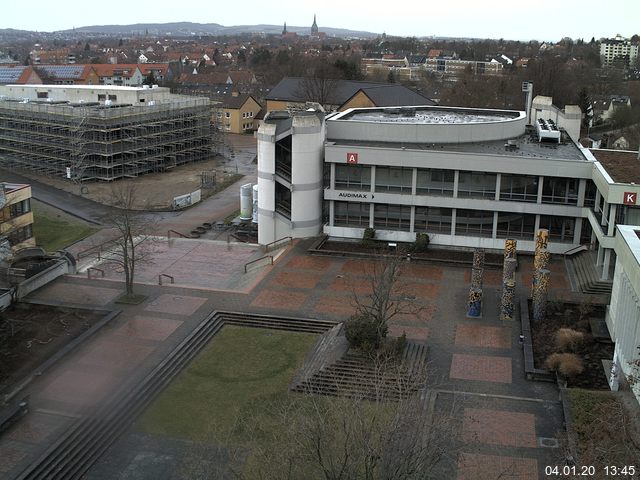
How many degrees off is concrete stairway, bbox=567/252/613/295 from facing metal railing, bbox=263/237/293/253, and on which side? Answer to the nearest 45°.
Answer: approximately 45° to its right

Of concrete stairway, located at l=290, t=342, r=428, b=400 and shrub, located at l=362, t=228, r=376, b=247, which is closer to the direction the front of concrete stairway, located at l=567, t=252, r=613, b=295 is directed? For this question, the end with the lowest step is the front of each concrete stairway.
the concrete stairway

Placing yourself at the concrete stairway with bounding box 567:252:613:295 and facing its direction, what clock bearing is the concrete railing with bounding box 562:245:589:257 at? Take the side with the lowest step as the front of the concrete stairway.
The concrete railing is roughly at 4 o'clock from the concrete stairway.

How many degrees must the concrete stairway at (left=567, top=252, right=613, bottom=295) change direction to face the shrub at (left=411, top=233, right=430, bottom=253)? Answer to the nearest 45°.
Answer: approximately 45° to its right

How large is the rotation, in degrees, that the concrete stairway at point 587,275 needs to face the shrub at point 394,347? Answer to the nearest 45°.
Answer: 0° — it already faces it

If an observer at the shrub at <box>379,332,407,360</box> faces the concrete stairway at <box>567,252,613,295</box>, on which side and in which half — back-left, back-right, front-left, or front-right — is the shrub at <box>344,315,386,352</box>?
back-left

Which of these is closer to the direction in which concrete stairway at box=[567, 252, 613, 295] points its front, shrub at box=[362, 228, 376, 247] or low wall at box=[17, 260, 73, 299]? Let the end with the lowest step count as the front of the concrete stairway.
the low wall

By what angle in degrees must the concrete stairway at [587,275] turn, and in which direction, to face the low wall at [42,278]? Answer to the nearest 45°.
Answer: approximately 45° to its right

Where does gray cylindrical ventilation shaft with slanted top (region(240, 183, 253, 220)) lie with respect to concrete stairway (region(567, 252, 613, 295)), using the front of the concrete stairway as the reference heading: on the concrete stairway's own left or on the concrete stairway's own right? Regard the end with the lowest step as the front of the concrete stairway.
on the concrete stairway's own right

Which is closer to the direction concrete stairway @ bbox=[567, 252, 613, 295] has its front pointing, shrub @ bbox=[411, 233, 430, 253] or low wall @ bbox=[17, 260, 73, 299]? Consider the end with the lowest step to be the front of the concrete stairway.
the low wall

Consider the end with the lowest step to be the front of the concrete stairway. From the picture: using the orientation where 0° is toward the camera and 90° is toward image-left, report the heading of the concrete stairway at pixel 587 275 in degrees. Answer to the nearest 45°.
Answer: approximately 45°

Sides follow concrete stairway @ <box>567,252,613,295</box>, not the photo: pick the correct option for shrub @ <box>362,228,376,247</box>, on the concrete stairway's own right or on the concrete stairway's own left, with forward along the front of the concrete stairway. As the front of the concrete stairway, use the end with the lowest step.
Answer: on the concrete stairway's own right
